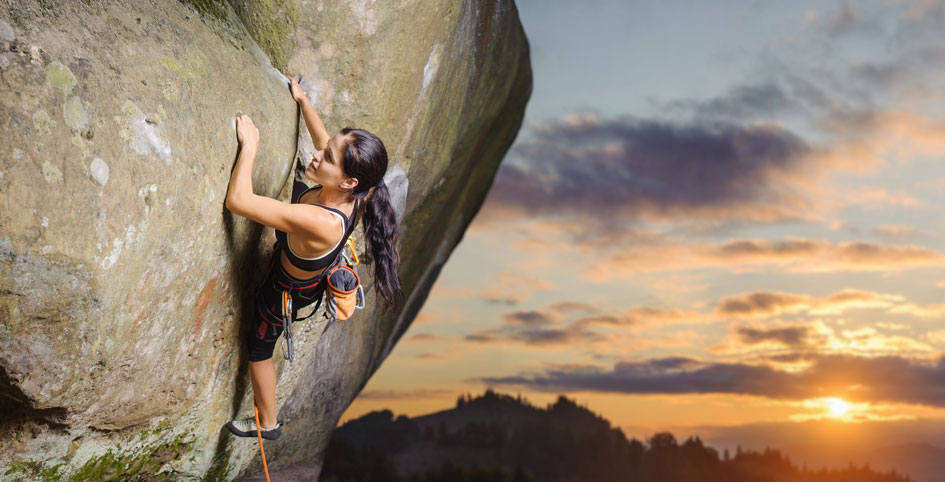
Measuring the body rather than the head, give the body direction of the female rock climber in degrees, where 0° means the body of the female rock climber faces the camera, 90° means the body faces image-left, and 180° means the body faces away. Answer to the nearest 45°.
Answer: approximately 90°
